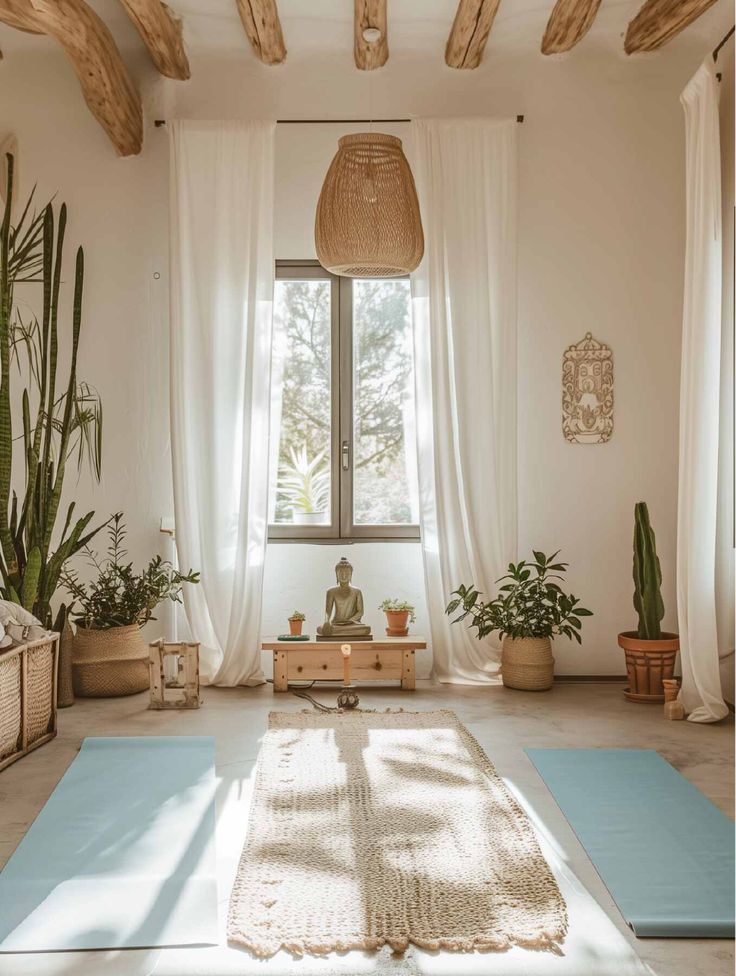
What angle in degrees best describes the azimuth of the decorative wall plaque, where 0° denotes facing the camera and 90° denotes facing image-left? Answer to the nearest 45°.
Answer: approximately 0°

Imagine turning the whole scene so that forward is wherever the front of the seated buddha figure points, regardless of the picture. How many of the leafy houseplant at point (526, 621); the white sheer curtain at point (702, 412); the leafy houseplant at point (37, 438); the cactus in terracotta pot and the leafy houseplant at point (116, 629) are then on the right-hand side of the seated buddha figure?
2

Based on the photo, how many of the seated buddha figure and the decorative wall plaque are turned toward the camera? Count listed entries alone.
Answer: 2

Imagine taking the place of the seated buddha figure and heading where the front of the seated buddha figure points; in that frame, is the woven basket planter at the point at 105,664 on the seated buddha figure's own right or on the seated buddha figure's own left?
on the seated buddha figure's own right

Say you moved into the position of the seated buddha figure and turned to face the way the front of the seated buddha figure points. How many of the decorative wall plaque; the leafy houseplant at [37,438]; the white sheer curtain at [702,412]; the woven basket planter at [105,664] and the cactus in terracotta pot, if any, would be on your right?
2

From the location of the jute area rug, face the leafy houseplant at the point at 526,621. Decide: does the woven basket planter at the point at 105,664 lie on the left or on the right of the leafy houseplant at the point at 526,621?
left

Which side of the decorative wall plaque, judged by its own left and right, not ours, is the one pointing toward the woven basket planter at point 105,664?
right

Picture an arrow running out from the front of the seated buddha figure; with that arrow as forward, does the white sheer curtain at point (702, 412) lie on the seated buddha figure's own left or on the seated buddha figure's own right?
on the seated buddha figure's own left
